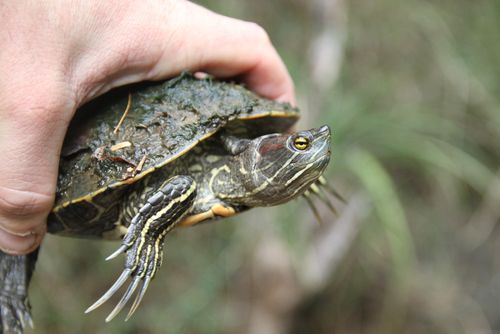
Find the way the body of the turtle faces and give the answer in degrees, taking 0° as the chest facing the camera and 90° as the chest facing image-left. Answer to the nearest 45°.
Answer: approximately 270°
